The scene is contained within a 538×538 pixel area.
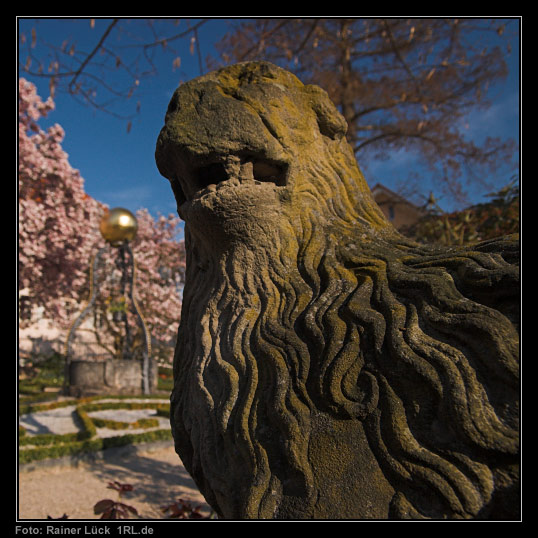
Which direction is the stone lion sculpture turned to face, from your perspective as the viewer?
facing the viewer and to the left of the viewer

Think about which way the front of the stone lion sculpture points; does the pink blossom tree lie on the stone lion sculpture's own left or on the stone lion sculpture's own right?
on the stone lion sculpture's own right

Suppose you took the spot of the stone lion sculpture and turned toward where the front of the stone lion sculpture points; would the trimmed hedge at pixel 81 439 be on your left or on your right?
on your right
